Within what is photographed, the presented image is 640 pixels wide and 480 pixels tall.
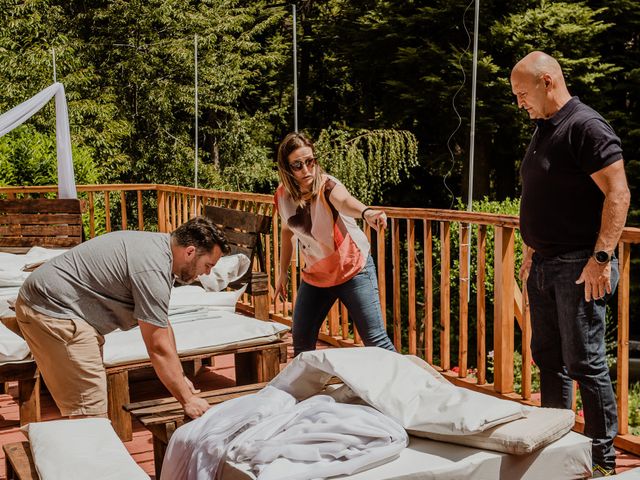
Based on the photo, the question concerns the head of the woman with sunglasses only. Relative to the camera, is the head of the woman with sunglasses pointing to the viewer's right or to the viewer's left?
to the viewer's right

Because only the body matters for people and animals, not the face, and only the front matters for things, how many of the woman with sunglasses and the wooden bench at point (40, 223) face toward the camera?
2

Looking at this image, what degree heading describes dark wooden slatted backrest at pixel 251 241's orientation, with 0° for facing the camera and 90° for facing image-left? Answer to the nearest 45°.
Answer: approximately 45°

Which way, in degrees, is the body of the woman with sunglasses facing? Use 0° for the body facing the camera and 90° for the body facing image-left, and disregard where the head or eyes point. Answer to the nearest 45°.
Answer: approximately 0°

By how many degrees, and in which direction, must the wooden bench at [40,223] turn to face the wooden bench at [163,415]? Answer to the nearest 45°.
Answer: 0° — it already faces it

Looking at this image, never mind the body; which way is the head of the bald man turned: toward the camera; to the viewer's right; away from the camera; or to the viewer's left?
to the viewer's left

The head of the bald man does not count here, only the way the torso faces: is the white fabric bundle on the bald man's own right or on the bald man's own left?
on the bald man's own right

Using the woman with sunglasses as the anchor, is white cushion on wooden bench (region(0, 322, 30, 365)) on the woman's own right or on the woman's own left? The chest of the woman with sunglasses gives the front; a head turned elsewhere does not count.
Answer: on the woman's own right

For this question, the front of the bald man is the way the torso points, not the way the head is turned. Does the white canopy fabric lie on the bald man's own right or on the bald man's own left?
on the bald man's own right

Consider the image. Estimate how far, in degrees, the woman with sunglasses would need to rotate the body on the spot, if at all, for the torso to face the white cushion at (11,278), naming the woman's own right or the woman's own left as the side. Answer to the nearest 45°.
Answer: approximately 135° to the woman's own right
